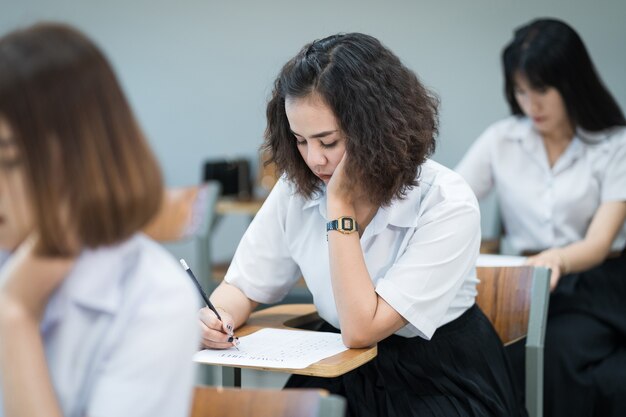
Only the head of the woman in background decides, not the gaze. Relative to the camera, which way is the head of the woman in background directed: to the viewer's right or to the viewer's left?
to the viewer's left

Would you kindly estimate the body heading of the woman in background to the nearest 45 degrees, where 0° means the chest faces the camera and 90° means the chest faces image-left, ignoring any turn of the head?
approximately 45°

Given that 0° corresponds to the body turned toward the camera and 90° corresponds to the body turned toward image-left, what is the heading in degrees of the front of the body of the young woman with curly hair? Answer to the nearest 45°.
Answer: approximately 45°

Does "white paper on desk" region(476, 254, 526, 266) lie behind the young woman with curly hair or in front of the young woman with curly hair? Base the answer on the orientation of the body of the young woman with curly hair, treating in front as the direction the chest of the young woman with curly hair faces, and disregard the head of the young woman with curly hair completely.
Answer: behind

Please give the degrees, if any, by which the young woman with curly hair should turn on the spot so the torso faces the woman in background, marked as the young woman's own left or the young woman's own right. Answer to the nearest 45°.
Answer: approximately 180°
